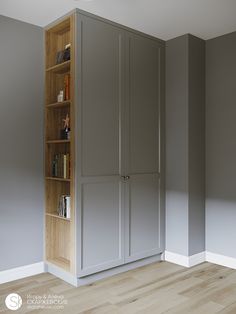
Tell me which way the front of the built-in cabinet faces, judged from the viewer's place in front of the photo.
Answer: facing the viewer and to the right of the viewer

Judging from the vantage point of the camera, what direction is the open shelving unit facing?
facing the viewer and to the left of the viewer

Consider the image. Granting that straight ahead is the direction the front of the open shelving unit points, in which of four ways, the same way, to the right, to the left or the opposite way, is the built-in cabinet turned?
to the left

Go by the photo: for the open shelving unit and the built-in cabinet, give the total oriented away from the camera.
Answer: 0
